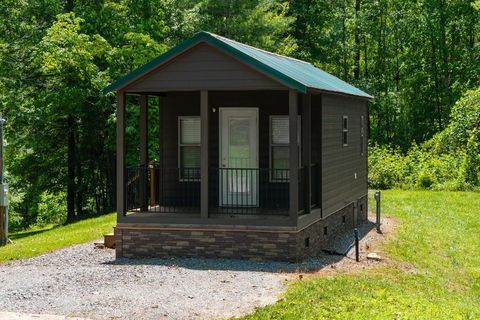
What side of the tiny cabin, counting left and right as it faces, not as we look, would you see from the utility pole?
right

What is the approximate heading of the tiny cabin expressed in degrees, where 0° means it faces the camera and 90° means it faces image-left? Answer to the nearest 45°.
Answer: approximately 0°
